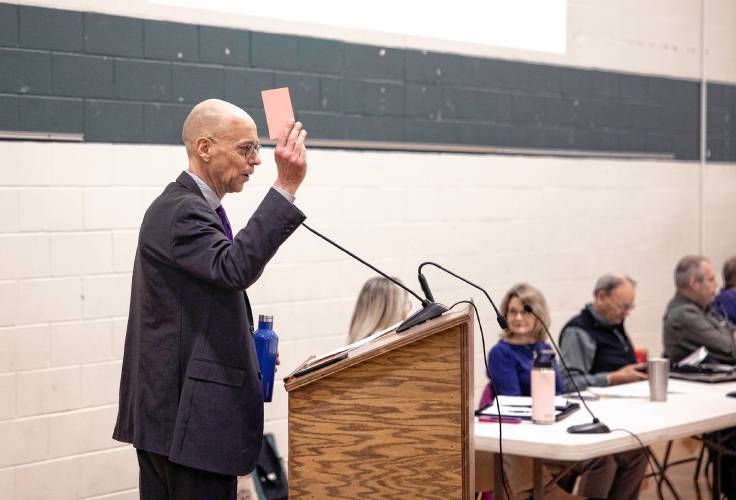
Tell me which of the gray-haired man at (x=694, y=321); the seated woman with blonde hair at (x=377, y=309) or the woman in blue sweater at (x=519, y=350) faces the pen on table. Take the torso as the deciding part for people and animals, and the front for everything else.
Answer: the woman in blue sweater

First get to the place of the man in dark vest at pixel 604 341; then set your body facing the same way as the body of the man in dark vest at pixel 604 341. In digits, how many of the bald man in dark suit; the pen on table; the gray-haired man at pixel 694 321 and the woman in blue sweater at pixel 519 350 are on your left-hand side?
1

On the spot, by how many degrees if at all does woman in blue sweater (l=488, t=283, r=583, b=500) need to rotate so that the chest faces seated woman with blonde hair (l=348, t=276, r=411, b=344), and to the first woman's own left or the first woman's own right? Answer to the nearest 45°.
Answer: approximately 45° to the first woman's own right

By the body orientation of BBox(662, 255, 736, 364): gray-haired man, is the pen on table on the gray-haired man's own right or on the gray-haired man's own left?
on the gray-haired man's own right

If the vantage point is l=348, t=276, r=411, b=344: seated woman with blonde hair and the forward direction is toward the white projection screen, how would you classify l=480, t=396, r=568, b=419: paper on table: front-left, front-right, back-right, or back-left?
back-right

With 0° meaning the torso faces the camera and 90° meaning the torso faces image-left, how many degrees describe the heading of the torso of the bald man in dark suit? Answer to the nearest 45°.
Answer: approximately 270°
